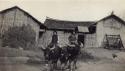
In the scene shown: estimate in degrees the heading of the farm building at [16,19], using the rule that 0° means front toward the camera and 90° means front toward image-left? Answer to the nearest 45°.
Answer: approximately 0°

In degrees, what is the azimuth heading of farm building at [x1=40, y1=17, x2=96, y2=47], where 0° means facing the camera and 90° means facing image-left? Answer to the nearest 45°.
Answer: approximately 0°

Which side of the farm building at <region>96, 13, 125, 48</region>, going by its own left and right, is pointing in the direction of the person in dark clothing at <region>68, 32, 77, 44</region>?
right

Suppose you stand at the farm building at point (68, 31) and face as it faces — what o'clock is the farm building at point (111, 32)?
the farm building at point (111, 32) is roughly at 9 o'clock from the farm building at point (68, 31).

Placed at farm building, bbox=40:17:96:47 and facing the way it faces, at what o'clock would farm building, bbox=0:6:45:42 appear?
farm building, bbox=0:6:45:42 is roughly at 3 o'clock from farm building, bbox=40:17:96:47.
